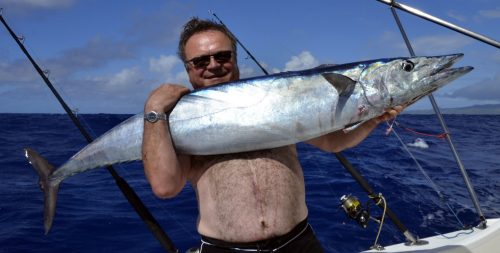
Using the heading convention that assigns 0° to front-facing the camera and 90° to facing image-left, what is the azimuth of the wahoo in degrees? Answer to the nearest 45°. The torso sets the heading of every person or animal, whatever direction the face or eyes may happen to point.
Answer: approximately 270°

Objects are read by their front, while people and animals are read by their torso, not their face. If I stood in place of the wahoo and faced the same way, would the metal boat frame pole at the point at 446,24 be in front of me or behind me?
in front

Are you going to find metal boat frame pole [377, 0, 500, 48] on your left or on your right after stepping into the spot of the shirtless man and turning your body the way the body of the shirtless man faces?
on your left

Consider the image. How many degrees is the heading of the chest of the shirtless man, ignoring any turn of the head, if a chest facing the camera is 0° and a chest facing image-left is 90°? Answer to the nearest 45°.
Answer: approximately 0°
